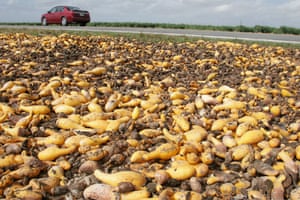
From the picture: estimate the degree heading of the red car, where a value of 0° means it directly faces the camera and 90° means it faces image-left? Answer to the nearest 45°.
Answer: approximately 135°
